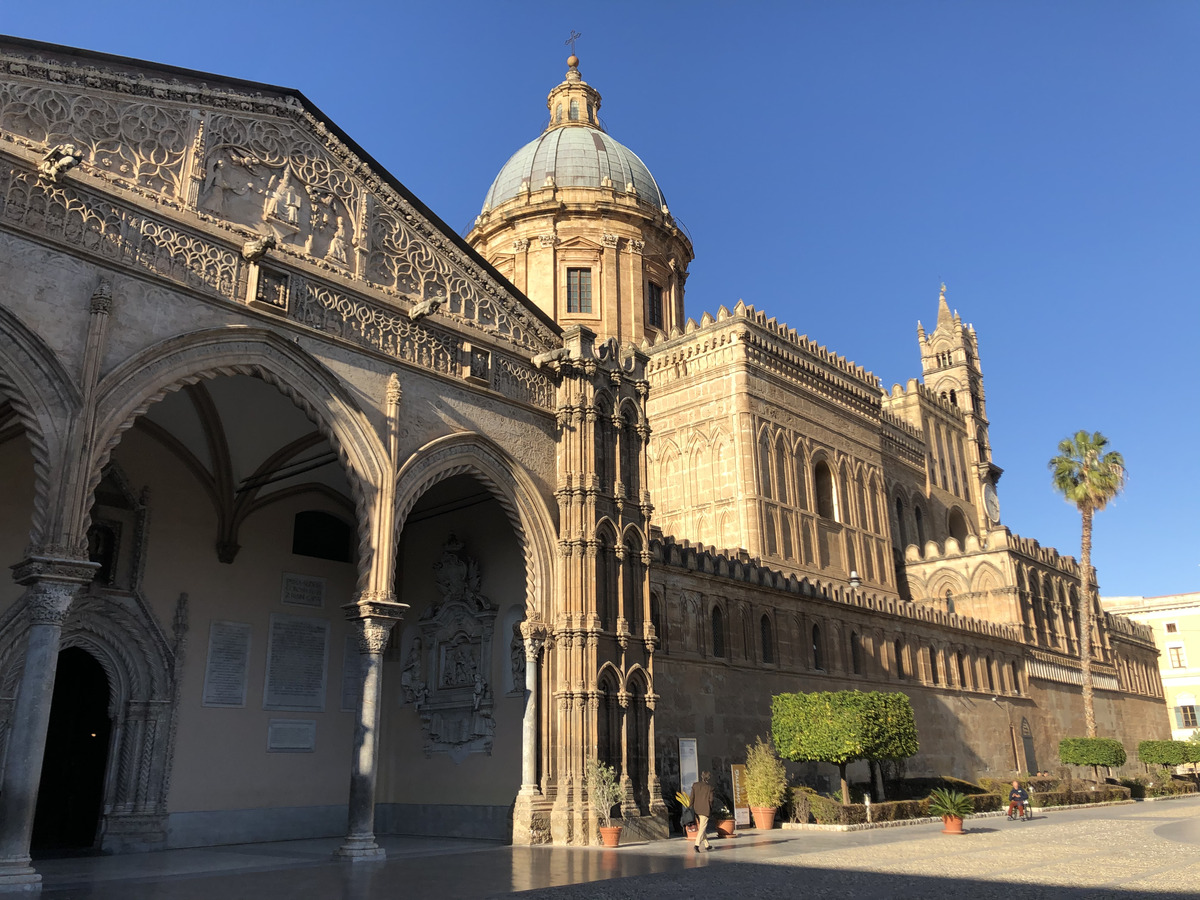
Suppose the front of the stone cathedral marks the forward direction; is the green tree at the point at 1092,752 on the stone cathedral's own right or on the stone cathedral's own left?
on the stone cathedral's own left

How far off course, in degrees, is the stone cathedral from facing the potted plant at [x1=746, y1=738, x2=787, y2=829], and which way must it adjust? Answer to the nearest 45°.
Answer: approximately 90° to its left

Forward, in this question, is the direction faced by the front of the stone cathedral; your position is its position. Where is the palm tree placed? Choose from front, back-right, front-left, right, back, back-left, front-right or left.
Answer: left

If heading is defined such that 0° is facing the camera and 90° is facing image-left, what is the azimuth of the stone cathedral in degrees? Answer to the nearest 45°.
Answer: approximately 315°

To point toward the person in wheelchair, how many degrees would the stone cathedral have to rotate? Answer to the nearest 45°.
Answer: approximately 90° to its left

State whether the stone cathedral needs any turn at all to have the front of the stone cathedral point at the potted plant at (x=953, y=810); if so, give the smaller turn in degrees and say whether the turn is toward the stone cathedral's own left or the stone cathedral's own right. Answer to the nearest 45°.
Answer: approximately 45° to the stone cathedral's own left

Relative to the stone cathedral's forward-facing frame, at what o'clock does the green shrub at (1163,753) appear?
The green shrub is roughly at 9 o'clock from the stone cathedral.
